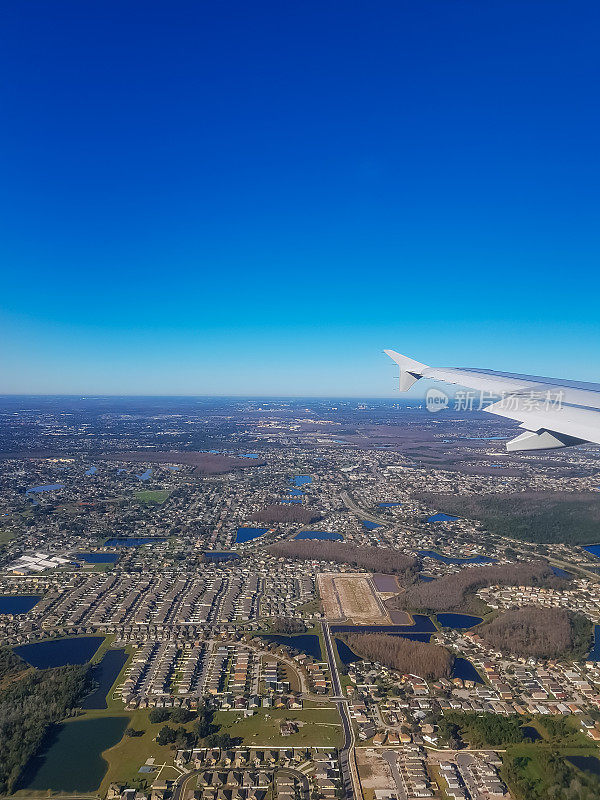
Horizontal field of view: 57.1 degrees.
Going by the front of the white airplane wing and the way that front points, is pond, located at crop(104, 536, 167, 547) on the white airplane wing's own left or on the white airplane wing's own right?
on the white airplane wing's own left

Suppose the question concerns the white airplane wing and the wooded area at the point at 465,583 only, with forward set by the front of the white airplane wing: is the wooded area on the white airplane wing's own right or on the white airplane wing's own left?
on the white airplane wing's own left

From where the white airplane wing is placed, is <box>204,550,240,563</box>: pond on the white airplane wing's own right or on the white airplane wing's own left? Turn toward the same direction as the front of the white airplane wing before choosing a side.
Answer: on the white airplane wing's own left

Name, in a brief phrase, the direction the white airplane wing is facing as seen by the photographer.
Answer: facing away from the viewer and to the right of the viewer

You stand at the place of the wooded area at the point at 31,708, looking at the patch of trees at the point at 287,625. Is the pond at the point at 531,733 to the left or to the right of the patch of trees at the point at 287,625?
right

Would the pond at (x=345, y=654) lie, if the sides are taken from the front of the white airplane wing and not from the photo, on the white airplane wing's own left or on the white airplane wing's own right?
on the white airplane wing's own left

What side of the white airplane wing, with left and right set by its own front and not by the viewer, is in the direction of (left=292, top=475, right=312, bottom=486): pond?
left

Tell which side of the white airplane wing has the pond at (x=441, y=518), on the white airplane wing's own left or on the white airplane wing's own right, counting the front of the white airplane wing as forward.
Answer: on the white airplane wing's own left

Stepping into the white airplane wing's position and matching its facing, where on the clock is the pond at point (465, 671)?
The pond is roughly at 10 o'clock from the white airplane wing.

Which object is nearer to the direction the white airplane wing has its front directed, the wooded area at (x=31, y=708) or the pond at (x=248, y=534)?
the pond
